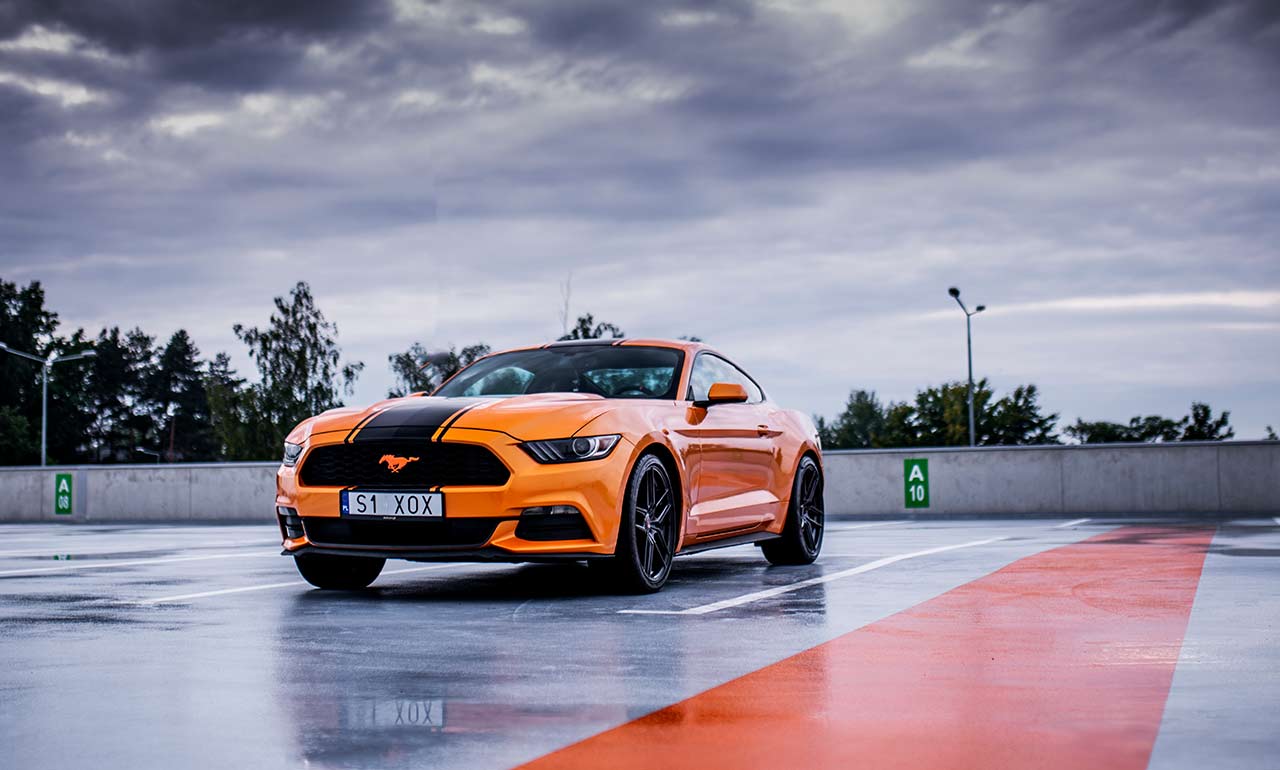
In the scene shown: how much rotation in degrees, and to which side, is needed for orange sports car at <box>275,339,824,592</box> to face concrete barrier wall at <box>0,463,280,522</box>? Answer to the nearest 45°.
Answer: approximately 135° to its right

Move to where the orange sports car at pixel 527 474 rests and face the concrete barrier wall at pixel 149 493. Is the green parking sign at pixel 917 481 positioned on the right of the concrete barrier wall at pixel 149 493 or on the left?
right

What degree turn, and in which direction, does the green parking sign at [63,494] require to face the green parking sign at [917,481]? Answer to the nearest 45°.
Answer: approximately 45° to its left

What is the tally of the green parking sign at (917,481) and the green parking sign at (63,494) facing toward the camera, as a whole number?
2

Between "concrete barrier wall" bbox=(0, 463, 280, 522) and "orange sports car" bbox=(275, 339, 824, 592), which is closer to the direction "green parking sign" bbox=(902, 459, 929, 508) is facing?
the orange sports car

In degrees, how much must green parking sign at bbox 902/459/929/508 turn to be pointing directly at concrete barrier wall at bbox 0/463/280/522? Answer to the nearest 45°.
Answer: approximately 90° to its right

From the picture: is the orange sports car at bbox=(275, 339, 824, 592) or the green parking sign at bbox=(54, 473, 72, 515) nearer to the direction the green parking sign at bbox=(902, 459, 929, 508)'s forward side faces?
the orange sports car

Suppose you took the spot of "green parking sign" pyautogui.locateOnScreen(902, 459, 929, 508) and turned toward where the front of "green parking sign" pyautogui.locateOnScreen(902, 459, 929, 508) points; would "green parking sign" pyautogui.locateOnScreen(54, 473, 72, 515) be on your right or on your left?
on your right

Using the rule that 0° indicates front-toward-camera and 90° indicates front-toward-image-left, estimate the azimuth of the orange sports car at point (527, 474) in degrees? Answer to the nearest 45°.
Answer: approximately 45°

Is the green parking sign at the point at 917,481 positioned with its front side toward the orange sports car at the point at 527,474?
yes
